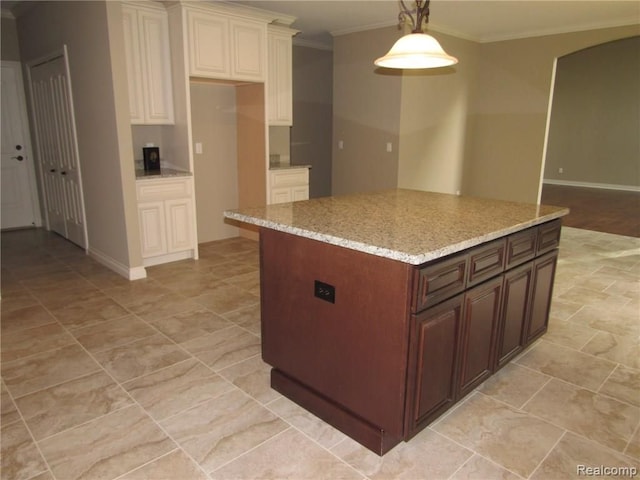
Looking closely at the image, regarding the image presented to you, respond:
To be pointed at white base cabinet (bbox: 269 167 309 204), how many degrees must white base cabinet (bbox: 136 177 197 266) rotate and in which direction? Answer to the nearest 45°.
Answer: approximately 90° to its left

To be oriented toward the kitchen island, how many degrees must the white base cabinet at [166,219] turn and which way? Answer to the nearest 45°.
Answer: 0° — it already faces it

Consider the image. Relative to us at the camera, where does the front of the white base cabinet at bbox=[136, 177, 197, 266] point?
facing the viewer

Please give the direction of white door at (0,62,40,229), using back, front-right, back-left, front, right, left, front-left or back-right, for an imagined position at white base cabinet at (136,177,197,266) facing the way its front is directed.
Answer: back-right
